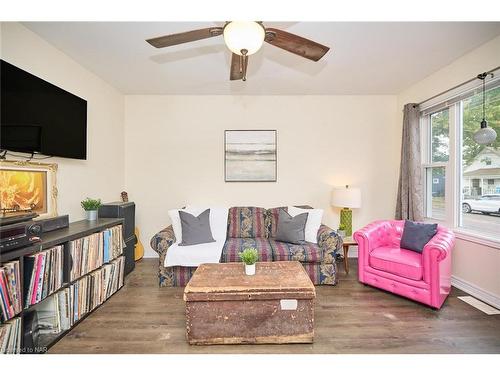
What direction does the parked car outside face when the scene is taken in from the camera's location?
facing to the left of the viewer

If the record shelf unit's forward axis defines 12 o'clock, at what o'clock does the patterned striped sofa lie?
The patterned striped sofa is roughly at 11 o'clock from the record shelf unit.

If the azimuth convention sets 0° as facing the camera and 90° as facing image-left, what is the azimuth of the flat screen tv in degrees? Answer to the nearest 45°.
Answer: approximately 315°

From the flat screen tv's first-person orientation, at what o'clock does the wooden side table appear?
The wooden side table is roughly at 11 o'clock from the flat screen tv.

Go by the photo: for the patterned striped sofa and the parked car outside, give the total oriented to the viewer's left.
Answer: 1

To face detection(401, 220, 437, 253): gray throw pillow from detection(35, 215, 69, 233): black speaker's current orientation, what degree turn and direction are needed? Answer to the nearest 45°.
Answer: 0° — it already faces it

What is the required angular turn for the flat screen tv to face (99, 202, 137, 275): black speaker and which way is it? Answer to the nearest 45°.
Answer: approximately 90° to its left

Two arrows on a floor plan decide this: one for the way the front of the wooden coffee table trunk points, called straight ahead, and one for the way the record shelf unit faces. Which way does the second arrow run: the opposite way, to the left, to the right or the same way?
to the left

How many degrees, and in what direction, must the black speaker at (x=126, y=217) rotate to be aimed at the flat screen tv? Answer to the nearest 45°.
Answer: approximately 90° to its right

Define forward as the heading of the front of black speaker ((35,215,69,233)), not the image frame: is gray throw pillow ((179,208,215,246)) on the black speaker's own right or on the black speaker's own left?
on the black speaker's own left
